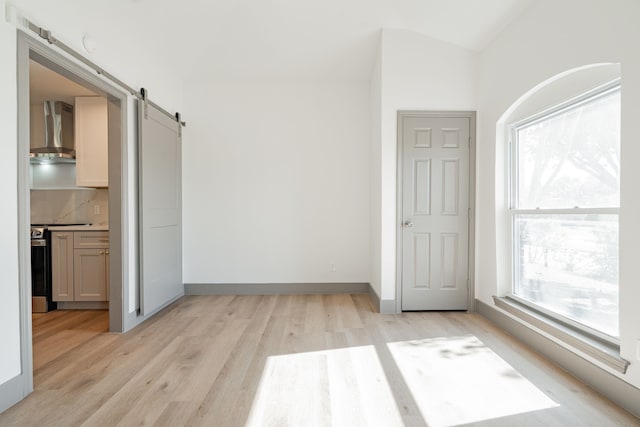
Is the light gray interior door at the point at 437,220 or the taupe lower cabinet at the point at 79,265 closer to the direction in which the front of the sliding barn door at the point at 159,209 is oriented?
the light gray interior door

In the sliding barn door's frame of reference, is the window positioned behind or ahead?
ahead

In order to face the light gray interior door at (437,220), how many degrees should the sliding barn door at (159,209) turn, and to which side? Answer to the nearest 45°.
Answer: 0° — it already faces it

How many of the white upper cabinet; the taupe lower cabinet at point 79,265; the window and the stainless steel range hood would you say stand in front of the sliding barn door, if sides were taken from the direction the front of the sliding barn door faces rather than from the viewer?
1

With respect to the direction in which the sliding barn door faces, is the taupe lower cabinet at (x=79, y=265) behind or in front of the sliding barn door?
behind

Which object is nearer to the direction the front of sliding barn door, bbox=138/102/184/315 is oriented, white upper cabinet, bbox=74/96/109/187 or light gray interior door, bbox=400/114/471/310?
the light gray interior door

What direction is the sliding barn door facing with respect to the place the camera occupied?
facing the viewer and to the right of the viewer

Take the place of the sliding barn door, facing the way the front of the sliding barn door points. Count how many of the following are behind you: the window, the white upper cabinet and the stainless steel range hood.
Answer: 2

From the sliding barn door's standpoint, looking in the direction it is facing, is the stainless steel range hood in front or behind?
behind

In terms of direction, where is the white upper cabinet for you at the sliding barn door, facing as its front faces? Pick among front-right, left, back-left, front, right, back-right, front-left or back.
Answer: back
